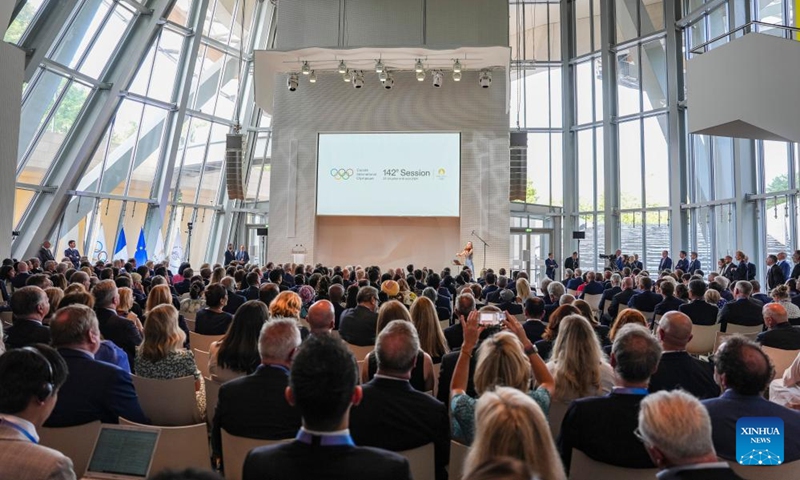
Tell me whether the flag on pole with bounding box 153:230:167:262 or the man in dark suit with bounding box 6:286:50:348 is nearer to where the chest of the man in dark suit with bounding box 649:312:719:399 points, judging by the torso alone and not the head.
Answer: the flag on pole

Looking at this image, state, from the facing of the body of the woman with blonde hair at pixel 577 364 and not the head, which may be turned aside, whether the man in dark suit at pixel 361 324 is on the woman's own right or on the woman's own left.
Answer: on the woman's own left

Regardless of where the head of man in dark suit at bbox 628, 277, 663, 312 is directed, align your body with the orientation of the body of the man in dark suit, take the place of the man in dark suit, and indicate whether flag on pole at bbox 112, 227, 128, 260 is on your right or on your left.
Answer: on your left

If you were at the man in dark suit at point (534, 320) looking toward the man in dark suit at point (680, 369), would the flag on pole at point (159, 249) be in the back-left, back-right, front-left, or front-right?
back-right

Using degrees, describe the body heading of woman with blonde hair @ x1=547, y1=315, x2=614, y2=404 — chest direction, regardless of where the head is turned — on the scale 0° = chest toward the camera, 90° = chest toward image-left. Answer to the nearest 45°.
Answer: approximately 180°

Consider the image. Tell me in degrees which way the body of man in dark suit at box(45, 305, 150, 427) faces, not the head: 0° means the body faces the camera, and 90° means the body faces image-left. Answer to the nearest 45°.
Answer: approximately 225°

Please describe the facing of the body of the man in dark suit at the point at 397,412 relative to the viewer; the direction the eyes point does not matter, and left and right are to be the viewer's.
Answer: facing away from the viewer

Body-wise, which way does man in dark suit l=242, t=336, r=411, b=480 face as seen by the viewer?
away from the camera

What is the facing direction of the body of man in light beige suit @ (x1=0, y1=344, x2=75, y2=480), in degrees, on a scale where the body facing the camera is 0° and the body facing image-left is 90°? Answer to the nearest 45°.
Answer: approximately 225°

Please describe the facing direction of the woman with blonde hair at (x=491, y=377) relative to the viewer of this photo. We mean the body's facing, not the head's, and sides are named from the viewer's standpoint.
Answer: facing away from the viewer

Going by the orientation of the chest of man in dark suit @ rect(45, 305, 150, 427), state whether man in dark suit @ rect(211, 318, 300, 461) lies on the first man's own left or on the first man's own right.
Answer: on the first man's own right

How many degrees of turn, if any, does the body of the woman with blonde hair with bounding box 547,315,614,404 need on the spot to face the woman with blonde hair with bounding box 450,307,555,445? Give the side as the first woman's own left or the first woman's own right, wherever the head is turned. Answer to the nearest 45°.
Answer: approximately 135° to the first woman's own left

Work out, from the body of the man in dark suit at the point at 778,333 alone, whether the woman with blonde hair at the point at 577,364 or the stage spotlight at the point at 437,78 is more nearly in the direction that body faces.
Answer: the stage spotlight

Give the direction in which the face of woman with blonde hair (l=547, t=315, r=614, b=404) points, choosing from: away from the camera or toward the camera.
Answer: away from the camera

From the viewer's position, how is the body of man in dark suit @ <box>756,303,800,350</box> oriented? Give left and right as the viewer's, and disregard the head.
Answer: facing away from the viewer and to the left of the viewer

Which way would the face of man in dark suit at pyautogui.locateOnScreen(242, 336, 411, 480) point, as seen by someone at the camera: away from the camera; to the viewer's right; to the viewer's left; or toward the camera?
away from the camera
